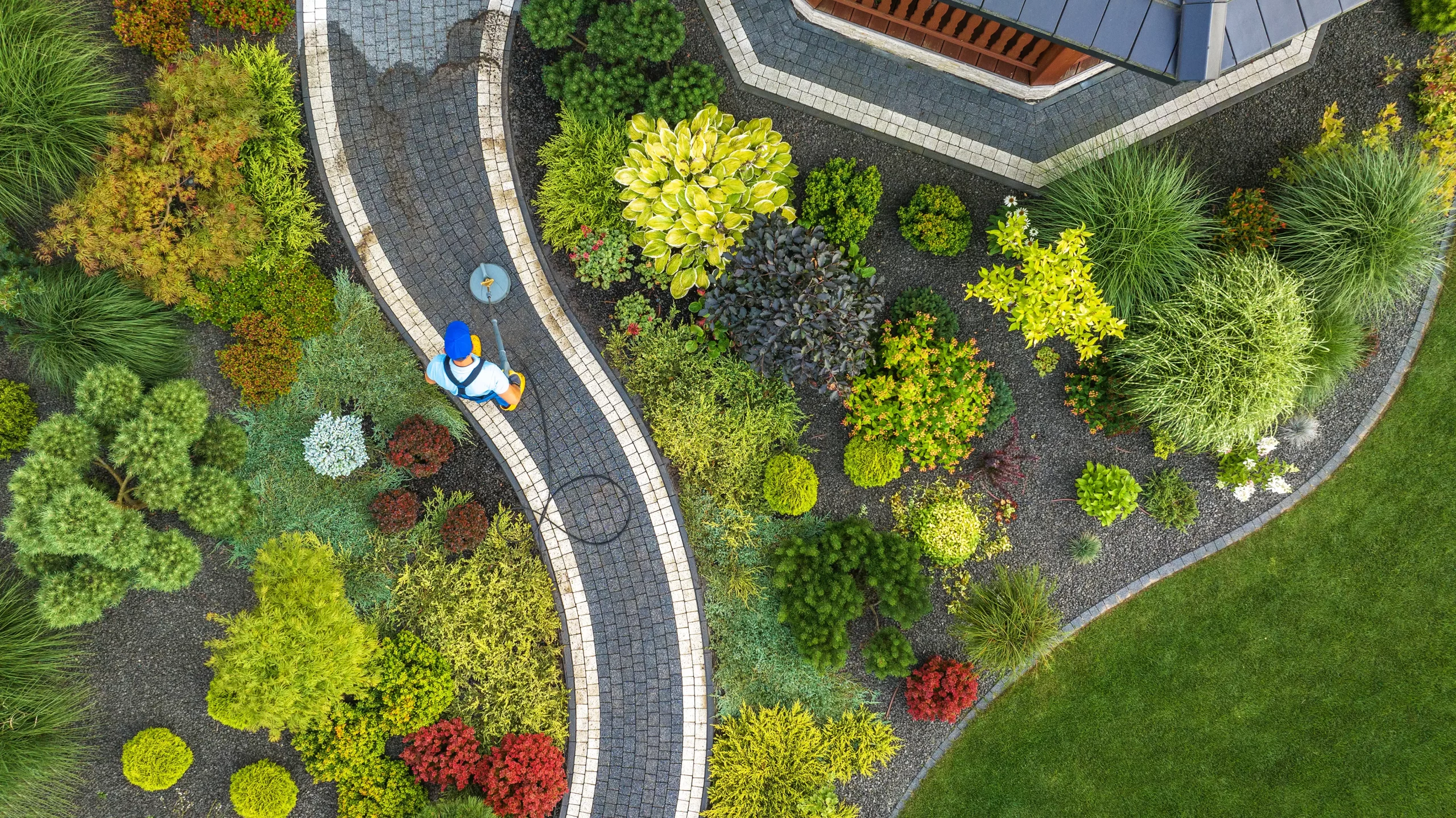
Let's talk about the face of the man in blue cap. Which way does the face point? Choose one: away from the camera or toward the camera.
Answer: away from the camera

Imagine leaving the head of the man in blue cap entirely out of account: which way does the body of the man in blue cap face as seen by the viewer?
away from the camera

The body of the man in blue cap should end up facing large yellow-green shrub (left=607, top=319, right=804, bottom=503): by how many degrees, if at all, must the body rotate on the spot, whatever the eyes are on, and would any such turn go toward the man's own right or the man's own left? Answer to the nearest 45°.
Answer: approximately 90° to the man's own right

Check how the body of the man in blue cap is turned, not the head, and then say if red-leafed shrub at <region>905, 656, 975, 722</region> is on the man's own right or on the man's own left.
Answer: on the man's own right

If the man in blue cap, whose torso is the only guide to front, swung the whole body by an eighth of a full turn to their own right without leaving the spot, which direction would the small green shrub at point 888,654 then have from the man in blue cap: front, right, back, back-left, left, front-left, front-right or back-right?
front-right

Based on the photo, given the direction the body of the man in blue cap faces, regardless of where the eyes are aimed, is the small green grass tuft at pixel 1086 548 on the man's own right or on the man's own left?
on the man's own right

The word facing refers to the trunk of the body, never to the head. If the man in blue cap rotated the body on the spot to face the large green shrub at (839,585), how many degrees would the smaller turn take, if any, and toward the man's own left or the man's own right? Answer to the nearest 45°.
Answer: approximately 90° to the man's own right
